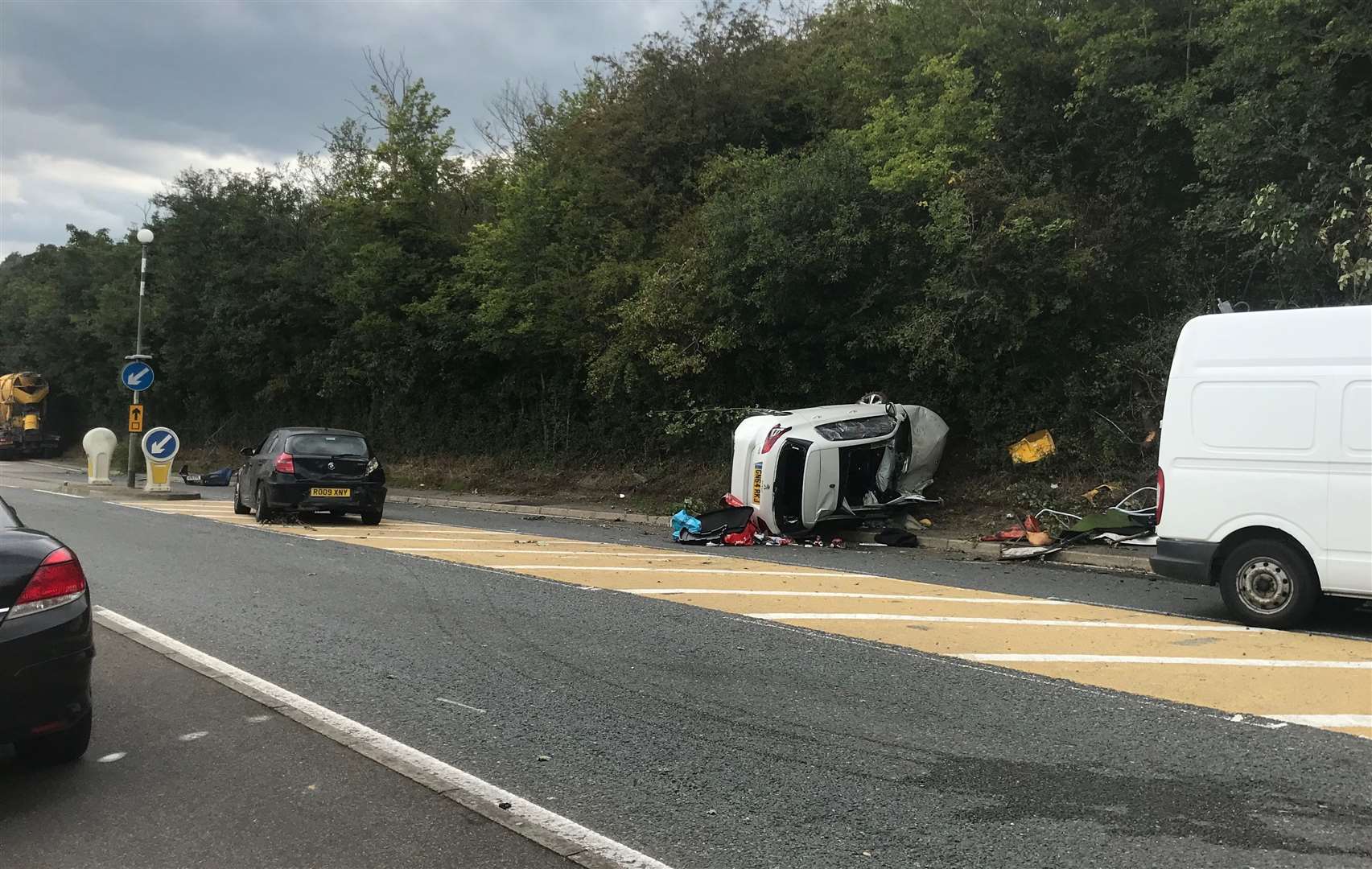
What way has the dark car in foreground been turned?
away from the camera

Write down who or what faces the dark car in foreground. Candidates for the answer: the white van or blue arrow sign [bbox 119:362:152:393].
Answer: the blue arrow sign

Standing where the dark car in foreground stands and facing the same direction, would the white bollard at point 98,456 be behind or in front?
in front

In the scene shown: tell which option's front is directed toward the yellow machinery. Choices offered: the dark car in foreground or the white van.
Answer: the dark car in foreground

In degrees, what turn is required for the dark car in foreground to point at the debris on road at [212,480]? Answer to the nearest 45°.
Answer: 0° — it already faces it

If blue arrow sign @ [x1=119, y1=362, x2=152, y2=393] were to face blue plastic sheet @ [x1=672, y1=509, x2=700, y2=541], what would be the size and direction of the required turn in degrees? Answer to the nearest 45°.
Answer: approximately 45° to its left

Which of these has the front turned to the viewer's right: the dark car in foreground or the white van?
the white van

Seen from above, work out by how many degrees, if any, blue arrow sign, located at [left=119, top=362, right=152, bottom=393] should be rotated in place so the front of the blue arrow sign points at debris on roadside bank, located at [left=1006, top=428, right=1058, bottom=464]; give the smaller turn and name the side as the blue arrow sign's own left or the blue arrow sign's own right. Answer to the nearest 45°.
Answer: approximately 45° to the blue arrow sign's own left

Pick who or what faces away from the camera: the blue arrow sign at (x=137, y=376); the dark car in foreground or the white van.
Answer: the dark car in foreground

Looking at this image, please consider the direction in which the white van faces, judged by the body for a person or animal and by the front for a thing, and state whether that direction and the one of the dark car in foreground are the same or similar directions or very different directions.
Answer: very different directions

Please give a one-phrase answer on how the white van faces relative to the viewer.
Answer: facing to the right of the viewer

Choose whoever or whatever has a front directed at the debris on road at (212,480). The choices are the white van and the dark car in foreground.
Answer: the dark car in foreground

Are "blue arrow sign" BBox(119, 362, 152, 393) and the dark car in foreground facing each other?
yes

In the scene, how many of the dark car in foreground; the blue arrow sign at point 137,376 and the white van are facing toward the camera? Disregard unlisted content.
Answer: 1

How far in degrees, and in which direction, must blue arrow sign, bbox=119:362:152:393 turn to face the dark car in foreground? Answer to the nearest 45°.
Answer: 0° — it already faces it

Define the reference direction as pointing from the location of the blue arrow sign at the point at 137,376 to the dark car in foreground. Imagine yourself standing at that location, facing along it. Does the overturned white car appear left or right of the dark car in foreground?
left

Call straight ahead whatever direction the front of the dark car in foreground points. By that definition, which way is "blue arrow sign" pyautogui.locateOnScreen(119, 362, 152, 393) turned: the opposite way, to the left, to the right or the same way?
the opposite way
